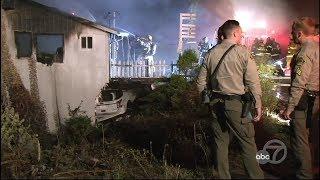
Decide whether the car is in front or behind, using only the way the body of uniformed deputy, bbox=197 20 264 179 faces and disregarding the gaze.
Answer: in front

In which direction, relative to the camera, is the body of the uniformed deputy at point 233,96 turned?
away from the camera

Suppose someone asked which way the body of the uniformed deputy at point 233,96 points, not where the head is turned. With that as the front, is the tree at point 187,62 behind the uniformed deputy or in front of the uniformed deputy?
in front

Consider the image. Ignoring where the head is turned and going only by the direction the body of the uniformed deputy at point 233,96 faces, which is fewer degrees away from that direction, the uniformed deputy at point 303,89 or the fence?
the fence

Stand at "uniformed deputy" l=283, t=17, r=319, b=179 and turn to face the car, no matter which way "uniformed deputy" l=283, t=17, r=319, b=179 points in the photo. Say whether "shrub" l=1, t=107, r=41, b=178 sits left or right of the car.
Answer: left

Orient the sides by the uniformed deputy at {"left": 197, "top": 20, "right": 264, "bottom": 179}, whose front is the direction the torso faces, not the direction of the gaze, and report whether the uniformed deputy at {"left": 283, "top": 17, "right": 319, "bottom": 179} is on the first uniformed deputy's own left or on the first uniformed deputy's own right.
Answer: on the first uniformed deputy's own right
